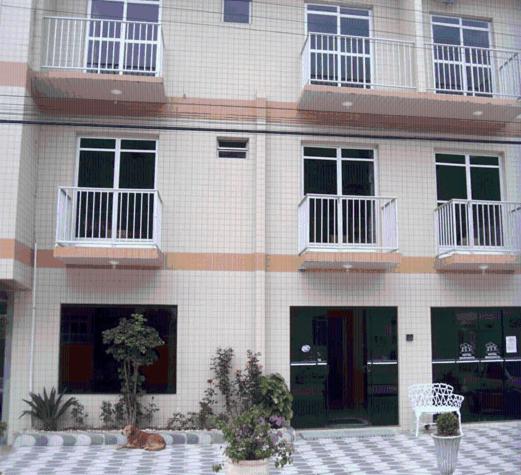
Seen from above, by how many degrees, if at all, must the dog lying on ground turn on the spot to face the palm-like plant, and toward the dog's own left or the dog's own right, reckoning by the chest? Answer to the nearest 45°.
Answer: approximately 45° to the dog's own right

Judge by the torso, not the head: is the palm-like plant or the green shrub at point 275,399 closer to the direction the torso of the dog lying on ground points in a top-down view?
the palm-like plant

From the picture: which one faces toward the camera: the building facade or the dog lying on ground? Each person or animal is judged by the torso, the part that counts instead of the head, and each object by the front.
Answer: the building facade

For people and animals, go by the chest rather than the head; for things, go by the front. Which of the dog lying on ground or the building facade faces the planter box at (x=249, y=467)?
the building facade

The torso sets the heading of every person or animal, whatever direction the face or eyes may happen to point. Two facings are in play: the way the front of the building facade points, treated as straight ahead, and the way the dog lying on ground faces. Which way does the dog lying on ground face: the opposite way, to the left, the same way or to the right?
to the right

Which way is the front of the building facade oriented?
toward the camera

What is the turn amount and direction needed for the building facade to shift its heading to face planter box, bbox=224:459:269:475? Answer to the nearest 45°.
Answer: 0° — it already faces it

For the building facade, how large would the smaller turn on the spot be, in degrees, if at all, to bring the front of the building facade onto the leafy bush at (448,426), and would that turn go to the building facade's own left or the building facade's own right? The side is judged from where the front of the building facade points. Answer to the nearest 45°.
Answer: approximately 45° to the building facade's own left

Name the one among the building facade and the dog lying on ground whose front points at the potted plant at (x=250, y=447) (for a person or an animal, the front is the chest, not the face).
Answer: the building facade

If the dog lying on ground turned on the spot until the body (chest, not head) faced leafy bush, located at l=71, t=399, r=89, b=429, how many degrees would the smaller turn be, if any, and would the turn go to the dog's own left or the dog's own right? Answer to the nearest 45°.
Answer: approximately 45° to the dog's own right

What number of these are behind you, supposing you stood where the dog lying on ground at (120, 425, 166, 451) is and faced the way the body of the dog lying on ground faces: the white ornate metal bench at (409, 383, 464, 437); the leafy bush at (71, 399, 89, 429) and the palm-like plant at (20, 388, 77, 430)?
1

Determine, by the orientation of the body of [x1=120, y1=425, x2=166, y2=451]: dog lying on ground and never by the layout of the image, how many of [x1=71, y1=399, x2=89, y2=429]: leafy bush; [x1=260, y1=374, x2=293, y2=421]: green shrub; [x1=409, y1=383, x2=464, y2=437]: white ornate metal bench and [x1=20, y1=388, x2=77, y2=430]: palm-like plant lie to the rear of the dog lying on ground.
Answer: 2

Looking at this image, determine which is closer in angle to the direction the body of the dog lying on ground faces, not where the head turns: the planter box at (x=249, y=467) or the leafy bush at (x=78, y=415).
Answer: the leafy bush

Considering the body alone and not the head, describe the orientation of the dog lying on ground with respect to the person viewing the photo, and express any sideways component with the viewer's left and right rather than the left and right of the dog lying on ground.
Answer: facing to the left of the viewer
